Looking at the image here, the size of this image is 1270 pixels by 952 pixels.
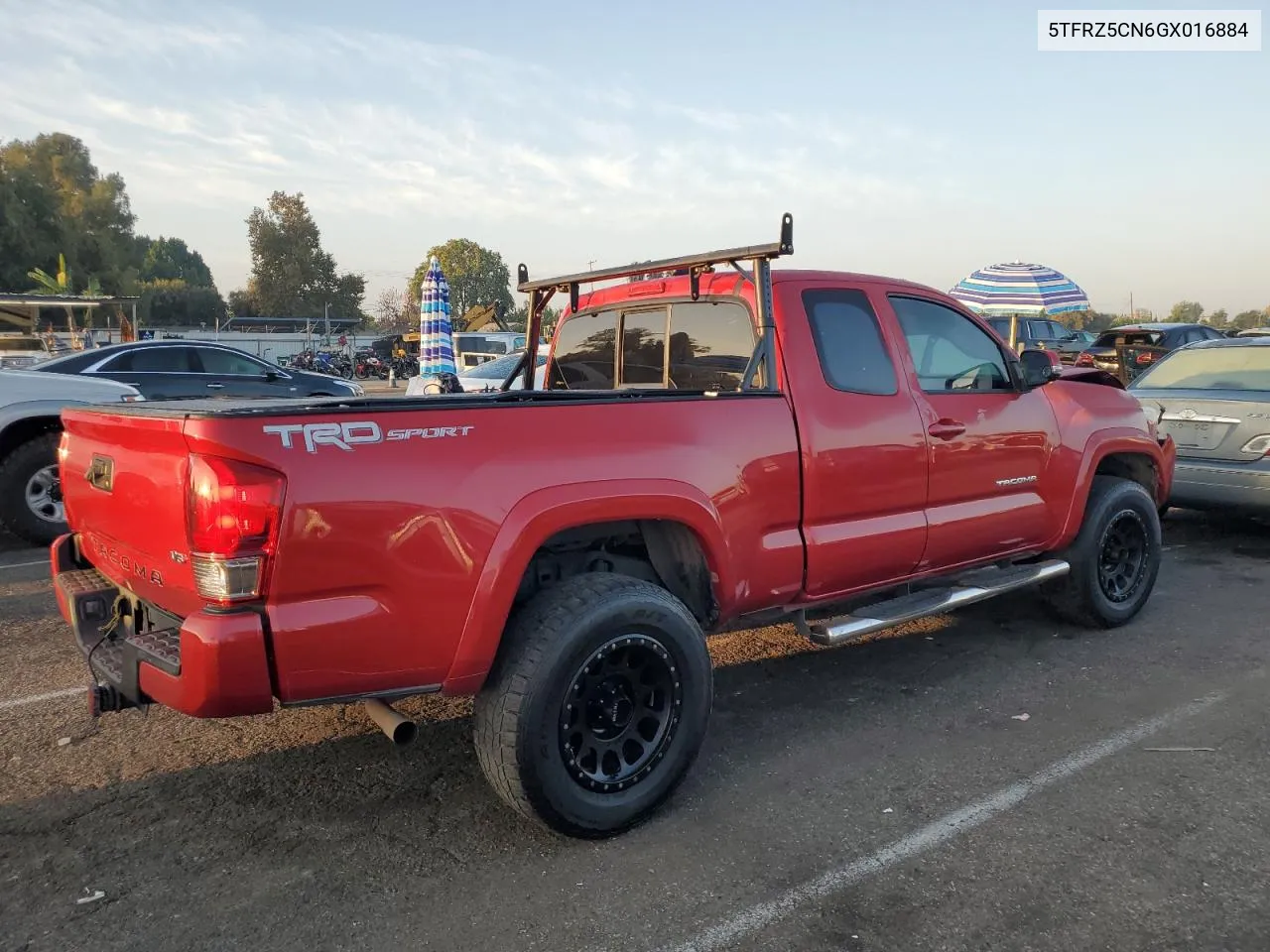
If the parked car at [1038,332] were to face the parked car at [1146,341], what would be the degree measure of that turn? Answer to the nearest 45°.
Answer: approximately 90° to its right

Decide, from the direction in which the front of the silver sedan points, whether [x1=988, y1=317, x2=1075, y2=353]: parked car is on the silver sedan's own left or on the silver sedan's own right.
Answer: on the silver sedan's own left

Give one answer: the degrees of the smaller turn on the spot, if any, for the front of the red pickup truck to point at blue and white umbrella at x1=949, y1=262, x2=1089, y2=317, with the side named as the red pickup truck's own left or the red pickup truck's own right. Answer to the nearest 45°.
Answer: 0° — it already faces it

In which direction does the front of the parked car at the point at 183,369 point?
to the viewer's right

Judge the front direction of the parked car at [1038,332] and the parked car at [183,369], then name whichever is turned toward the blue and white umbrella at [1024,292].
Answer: the parked car at [183,369]

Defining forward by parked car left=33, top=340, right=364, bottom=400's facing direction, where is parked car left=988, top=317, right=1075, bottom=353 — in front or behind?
in front

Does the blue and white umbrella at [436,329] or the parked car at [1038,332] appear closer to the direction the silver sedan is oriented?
the parked car

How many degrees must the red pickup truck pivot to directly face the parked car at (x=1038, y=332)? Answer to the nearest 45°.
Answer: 0° — it already faces it

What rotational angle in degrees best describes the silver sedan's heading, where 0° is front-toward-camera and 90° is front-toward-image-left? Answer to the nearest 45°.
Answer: approximately 225°

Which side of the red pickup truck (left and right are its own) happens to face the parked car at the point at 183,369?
left
